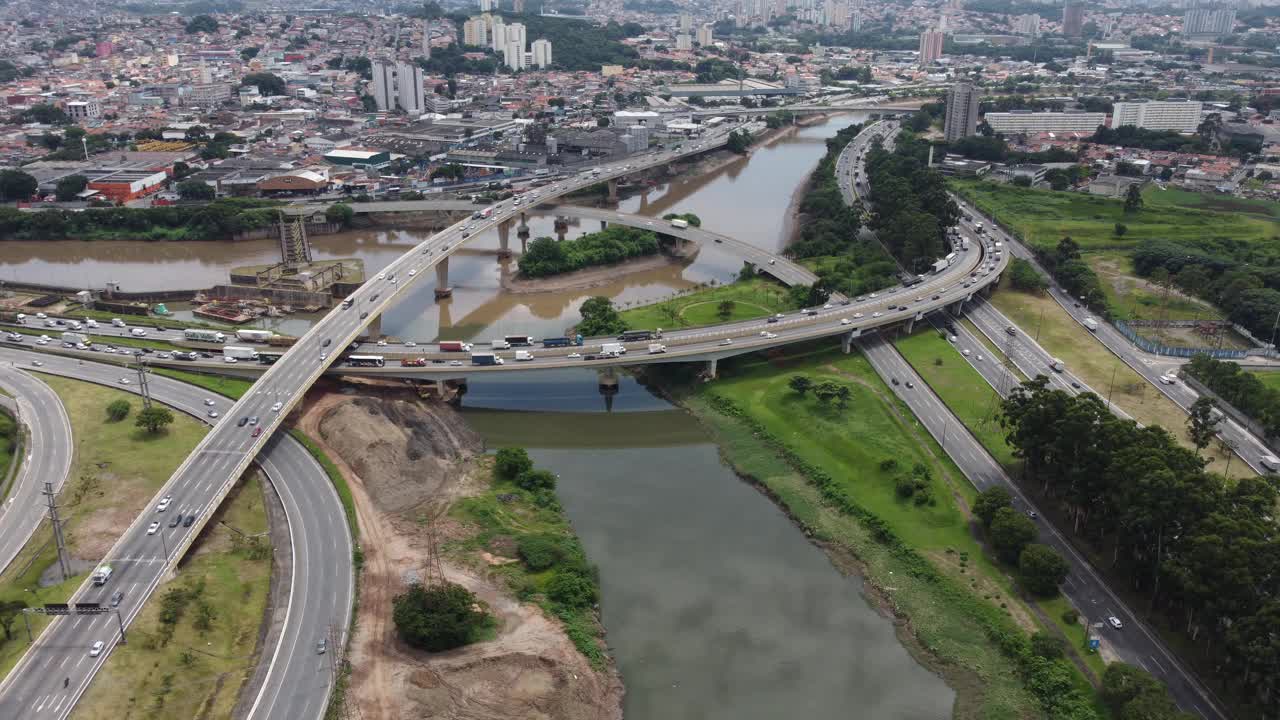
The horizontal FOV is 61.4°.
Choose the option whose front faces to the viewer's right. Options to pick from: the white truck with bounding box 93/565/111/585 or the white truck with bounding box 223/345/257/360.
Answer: the white truck with bounding box 223/345/257/360

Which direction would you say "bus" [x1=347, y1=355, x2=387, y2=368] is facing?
to the viewer's right

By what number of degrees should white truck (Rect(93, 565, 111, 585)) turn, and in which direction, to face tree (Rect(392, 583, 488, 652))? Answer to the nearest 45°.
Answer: approximately 90° to its left

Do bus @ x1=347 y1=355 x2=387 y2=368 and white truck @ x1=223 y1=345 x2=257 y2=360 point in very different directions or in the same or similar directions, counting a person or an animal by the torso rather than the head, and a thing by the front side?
same or similar directions

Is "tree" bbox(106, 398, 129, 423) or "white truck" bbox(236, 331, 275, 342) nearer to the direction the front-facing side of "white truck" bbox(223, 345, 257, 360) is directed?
the white truck

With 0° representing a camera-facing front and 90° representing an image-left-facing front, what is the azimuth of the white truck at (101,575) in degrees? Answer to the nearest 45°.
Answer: approximately 45°

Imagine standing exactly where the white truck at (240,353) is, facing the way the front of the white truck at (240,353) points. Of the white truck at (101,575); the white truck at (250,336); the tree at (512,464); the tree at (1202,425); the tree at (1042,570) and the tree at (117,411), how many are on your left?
1

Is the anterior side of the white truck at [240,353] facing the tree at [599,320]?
yes

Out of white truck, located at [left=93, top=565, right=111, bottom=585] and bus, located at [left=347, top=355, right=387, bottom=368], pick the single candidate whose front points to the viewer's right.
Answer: the bus

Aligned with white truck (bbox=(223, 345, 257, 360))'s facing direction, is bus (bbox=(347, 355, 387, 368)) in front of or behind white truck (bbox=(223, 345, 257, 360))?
in front

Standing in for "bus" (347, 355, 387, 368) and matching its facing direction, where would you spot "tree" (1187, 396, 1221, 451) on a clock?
The tree is roughly at 1 o'clock from the bus.

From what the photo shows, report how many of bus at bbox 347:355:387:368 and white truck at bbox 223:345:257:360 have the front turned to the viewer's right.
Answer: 2

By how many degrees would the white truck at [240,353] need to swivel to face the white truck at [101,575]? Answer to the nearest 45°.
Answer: approximately 90° to its right

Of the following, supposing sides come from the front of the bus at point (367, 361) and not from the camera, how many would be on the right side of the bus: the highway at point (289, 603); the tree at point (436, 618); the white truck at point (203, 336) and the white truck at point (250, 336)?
2

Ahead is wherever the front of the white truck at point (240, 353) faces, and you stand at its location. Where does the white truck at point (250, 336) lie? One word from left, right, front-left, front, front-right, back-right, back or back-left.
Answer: left

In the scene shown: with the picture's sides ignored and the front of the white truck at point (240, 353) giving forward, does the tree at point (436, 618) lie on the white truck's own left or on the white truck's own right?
on the white truck's own right

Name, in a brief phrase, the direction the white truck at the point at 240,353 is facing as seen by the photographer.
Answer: facing to the right of the viewer

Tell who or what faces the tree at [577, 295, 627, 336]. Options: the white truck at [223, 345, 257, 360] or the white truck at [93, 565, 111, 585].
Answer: the white truck at [223, 345, 257, 360]
